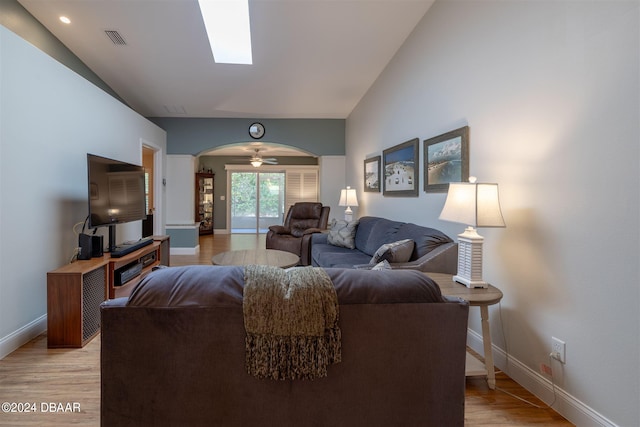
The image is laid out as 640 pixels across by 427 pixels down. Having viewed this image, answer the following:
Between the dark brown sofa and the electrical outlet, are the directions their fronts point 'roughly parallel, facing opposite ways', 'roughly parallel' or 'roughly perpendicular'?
roughly perpendicular

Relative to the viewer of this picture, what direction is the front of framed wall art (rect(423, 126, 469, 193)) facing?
facing the viewer and to the left of the viewer

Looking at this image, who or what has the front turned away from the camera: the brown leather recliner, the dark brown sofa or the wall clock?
the dark brown sofa

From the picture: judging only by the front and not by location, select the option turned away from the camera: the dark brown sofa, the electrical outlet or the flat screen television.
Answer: the dark brown sofa

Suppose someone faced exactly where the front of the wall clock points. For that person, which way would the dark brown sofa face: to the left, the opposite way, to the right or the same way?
the opposite way

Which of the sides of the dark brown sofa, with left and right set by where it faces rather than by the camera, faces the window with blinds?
front

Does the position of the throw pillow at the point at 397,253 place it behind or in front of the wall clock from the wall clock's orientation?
in front

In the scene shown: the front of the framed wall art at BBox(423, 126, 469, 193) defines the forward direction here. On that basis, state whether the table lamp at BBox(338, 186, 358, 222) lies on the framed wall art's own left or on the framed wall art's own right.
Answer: on the framed wall art's own right

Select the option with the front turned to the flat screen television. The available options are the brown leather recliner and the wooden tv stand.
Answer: the brown leather recliner

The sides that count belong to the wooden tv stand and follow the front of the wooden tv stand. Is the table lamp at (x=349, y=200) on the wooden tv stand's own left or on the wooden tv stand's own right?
on the wooden tv stand's own left

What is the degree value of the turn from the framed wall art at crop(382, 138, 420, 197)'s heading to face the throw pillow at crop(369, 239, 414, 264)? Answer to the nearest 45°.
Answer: approximately 45° to its left

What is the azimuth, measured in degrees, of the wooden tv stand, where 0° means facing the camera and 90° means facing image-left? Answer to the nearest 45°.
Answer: approximately 315°

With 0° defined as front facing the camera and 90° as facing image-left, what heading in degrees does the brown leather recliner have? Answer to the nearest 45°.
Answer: approximately 45°

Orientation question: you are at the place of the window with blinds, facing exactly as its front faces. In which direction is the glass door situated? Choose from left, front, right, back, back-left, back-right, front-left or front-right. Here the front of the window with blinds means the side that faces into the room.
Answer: right

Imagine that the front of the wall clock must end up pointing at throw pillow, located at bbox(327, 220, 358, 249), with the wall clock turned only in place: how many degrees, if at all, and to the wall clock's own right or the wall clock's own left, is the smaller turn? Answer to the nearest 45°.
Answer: approximately 45° to the wall clock's own left

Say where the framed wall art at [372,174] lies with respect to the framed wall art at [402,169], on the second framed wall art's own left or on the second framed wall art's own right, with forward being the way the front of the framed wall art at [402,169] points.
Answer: on the second framed wall art's own right

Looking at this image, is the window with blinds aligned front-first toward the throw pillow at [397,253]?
yes

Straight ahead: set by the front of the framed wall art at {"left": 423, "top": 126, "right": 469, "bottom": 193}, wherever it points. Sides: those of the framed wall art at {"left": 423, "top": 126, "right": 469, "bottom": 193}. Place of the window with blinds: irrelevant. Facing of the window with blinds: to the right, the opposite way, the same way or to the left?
to the left

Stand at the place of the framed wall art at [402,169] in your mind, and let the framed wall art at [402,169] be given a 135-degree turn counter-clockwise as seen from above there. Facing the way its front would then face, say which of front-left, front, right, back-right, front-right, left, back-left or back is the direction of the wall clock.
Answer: back-left
